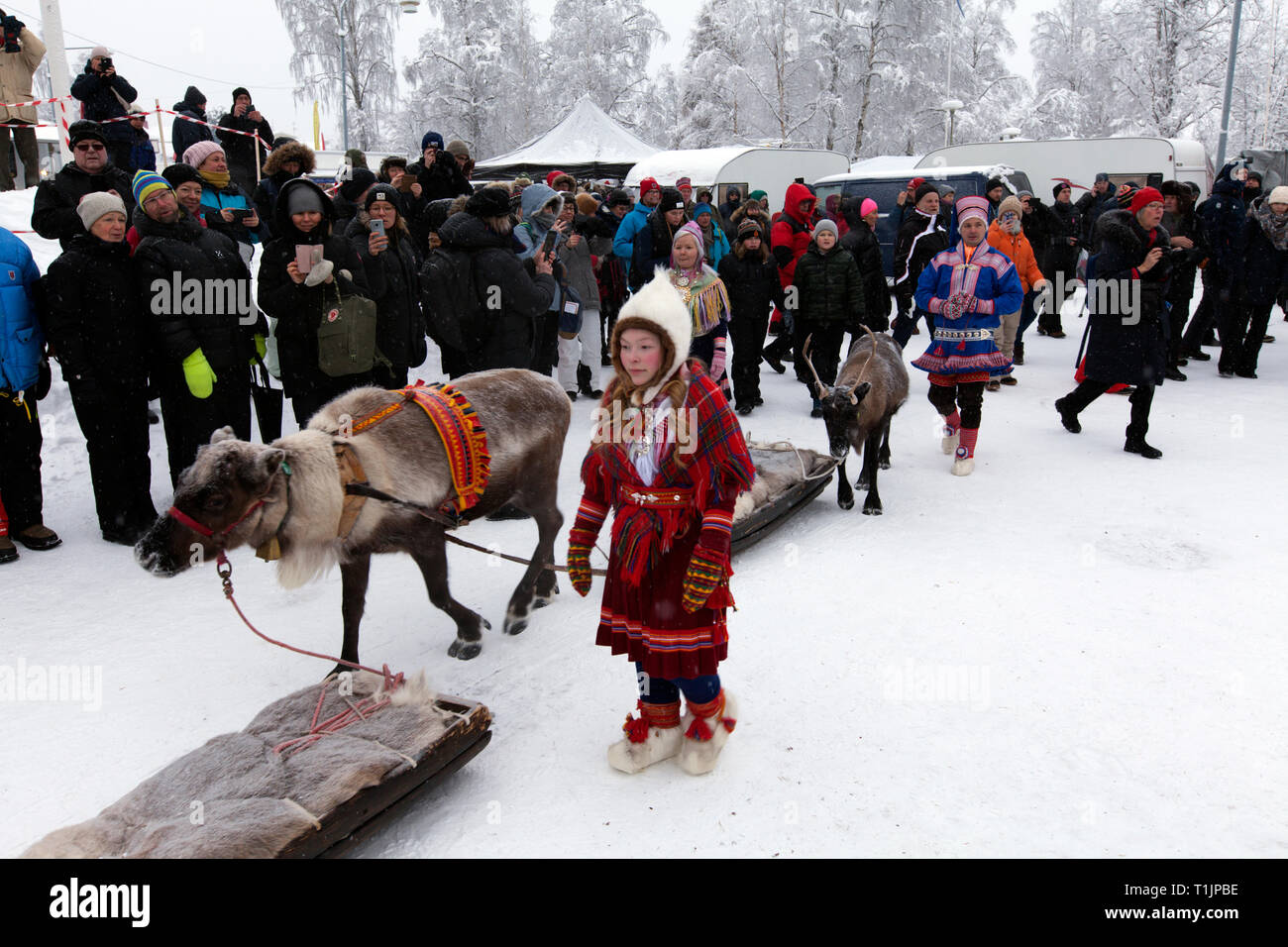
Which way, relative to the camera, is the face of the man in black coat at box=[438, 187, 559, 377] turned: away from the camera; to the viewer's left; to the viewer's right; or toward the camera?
away from the camera

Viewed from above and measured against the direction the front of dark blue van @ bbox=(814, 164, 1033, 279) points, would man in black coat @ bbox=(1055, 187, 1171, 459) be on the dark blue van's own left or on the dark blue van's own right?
on the dark blue van's own left

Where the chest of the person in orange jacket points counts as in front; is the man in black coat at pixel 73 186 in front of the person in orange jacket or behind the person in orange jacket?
in front

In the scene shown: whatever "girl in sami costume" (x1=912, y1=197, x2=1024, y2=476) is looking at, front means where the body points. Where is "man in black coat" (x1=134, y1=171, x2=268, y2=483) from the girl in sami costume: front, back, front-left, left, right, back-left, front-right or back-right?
front-right
